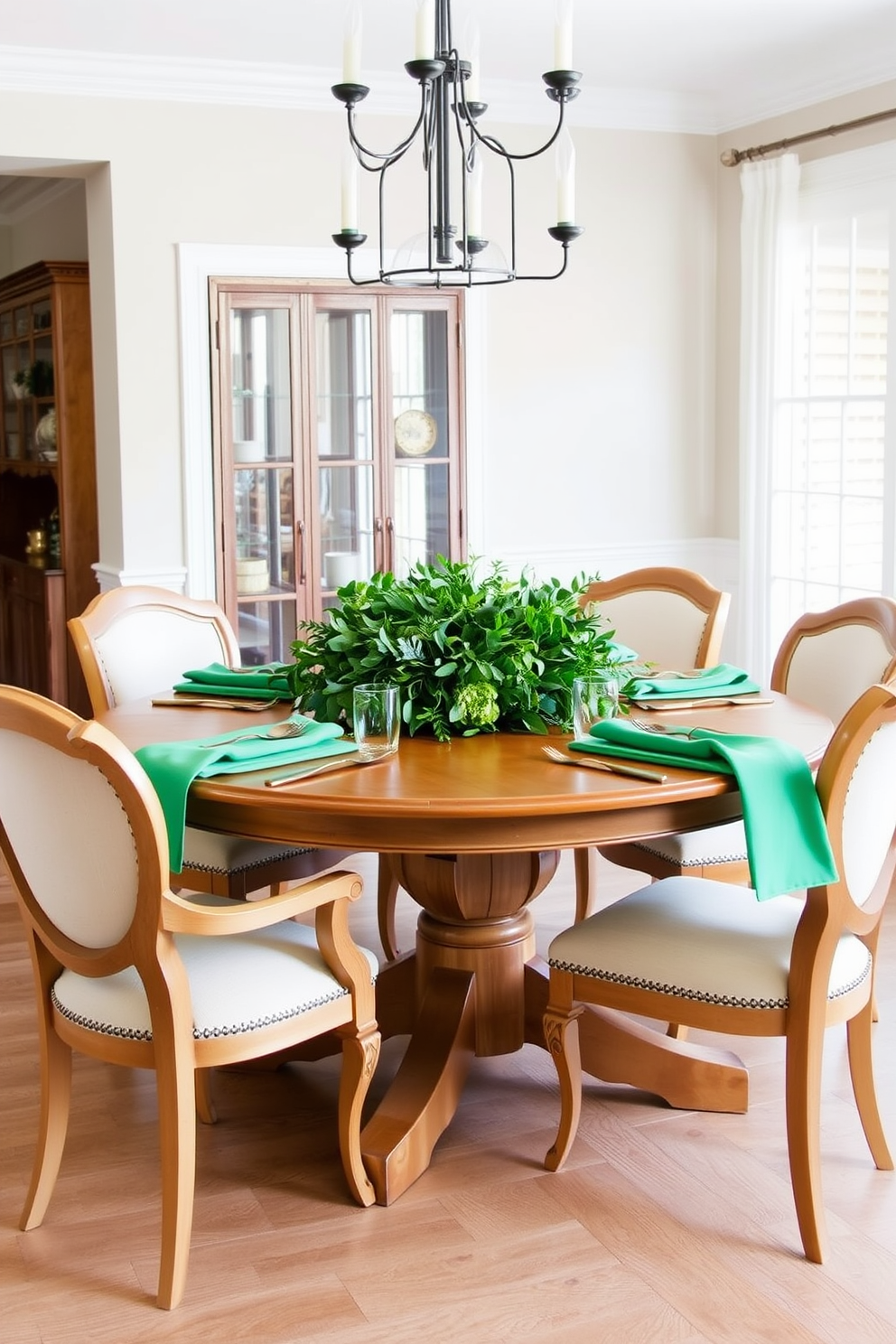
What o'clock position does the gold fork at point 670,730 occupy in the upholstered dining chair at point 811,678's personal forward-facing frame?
The gold fork is roughly at 11 o'clock from the upholstered dining chair.

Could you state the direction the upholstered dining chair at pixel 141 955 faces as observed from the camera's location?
facing away from the viewer and to the right of the viewer

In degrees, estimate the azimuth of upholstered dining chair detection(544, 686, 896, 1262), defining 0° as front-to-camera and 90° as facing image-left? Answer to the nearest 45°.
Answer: approximately 135°

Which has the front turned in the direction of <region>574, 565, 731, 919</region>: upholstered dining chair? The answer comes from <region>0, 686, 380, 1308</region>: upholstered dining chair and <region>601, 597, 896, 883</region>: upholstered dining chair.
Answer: <region>0, 686, 380, 1308</region>: upholstered dining chair

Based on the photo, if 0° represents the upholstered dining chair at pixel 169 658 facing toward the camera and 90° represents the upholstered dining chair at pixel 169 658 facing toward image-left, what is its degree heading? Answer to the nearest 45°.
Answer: approximately 315°

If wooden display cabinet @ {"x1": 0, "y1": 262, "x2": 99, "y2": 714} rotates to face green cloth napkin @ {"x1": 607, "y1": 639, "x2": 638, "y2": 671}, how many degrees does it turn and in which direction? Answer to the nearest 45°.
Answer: approximately 45° to its left

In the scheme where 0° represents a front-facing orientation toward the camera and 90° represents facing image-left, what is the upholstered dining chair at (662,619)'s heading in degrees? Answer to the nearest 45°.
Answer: approximately 45°

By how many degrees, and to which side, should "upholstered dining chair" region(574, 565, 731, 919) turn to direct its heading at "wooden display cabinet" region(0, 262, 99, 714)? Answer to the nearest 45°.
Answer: approximately 90° to its right

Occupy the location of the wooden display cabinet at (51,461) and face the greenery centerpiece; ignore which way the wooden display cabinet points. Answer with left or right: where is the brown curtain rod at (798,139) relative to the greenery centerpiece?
left

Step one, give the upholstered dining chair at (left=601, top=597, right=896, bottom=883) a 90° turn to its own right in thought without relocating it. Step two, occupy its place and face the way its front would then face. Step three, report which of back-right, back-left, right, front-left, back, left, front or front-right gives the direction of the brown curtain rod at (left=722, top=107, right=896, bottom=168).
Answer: front-right
